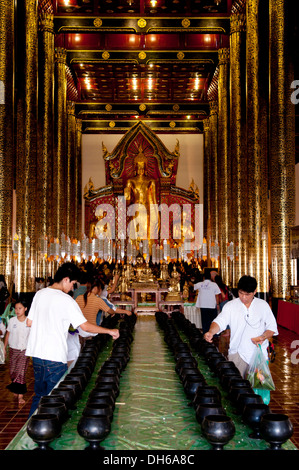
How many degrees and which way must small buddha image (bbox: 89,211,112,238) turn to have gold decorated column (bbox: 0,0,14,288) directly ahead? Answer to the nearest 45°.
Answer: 0° — it already faces it

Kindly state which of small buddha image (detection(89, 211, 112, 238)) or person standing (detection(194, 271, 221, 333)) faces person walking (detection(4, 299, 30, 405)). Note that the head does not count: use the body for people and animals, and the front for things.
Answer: the small buddha image

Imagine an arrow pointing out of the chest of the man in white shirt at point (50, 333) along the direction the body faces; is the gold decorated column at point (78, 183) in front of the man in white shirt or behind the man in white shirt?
in front

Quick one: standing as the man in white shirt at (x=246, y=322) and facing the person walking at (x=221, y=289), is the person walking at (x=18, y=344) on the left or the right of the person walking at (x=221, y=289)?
left

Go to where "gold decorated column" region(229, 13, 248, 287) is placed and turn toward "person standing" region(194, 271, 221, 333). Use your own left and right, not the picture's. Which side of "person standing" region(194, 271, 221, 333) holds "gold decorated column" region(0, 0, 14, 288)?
right

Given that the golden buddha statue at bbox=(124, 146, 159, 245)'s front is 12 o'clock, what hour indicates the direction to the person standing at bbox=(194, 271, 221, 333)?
The person standing is roughly at 12 o'clock from the golden buddha statue.

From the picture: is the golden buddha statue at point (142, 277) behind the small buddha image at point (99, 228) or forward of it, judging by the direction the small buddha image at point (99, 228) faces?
forward

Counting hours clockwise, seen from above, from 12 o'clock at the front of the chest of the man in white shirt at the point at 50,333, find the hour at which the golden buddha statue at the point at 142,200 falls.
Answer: The golden buddha statue is roughly at 11 o'clock from the man in white shirt.
